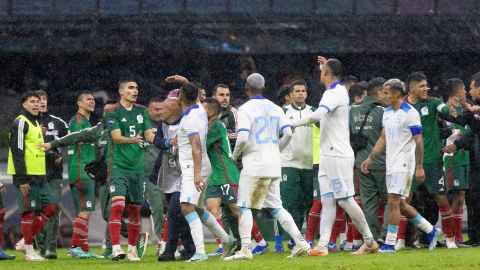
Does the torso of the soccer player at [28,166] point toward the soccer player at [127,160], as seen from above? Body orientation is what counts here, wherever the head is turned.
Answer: yes

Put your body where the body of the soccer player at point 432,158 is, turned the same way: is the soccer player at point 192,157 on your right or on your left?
on your right

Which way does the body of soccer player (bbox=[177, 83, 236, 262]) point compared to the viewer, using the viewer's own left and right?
facing to the left of the viewer

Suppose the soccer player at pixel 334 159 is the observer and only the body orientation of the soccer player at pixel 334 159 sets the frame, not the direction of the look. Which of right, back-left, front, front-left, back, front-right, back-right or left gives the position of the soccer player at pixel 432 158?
back-right

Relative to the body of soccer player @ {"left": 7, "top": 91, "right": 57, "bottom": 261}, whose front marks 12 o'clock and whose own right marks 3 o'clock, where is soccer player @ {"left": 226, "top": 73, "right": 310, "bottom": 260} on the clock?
soccer player @ {"left": 226, "top": 73, "right": 310, "bottom": 260} is roughly at 12 o'clock from soccer player @ {"left": 7, "top": 91, "right": 57, "bottom": 261}.

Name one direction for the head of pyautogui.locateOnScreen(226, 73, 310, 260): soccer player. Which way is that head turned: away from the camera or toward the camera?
away from the camera
